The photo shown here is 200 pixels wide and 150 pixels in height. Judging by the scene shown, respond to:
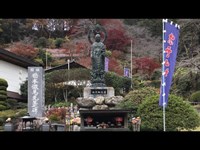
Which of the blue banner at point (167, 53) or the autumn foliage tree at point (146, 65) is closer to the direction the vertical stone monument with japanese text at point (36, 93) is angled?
the blue banner

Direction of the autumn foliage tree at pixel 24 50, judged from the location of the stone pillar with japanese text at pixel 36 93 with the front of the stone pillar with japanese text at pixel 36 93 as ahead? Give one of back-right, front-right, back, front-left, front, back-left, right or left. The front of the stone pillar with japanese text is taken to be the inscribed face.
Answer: back

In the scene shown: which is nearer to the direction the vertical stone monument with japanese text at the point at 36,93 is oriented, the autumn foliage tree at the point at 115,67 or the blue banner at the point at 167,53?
the blue banner

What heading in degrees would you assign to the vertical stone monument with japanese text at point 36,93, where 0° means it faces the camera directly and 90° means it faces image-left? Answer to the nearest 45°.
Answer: approximately 0°

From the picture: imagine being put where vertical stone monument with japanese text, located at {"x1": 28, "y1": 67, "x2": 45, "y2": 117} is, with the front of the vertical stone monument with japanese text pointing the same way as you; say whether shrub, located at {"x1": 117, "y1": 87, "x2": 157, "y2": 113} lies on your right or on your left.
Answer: on your left

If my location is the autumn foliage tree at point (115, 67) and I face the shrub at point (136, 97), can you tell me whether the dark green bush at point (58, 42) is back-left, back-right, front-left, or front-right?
back-right

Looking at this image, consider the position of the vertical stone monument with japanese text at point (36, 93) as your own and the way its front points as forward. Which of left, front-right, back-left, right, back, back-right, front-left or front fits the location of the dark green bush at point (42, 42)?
back

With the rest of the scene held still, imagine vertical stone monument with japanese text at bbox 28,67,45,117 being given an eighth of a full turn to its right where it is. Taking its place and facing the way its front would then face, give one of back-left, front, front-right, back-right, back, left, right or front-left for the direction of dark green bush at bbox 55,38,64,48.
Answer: back-right

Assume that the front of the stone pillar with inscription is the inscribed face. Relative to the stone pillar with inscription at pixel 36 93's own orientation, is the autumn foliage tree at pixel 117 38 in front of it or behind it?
behind
